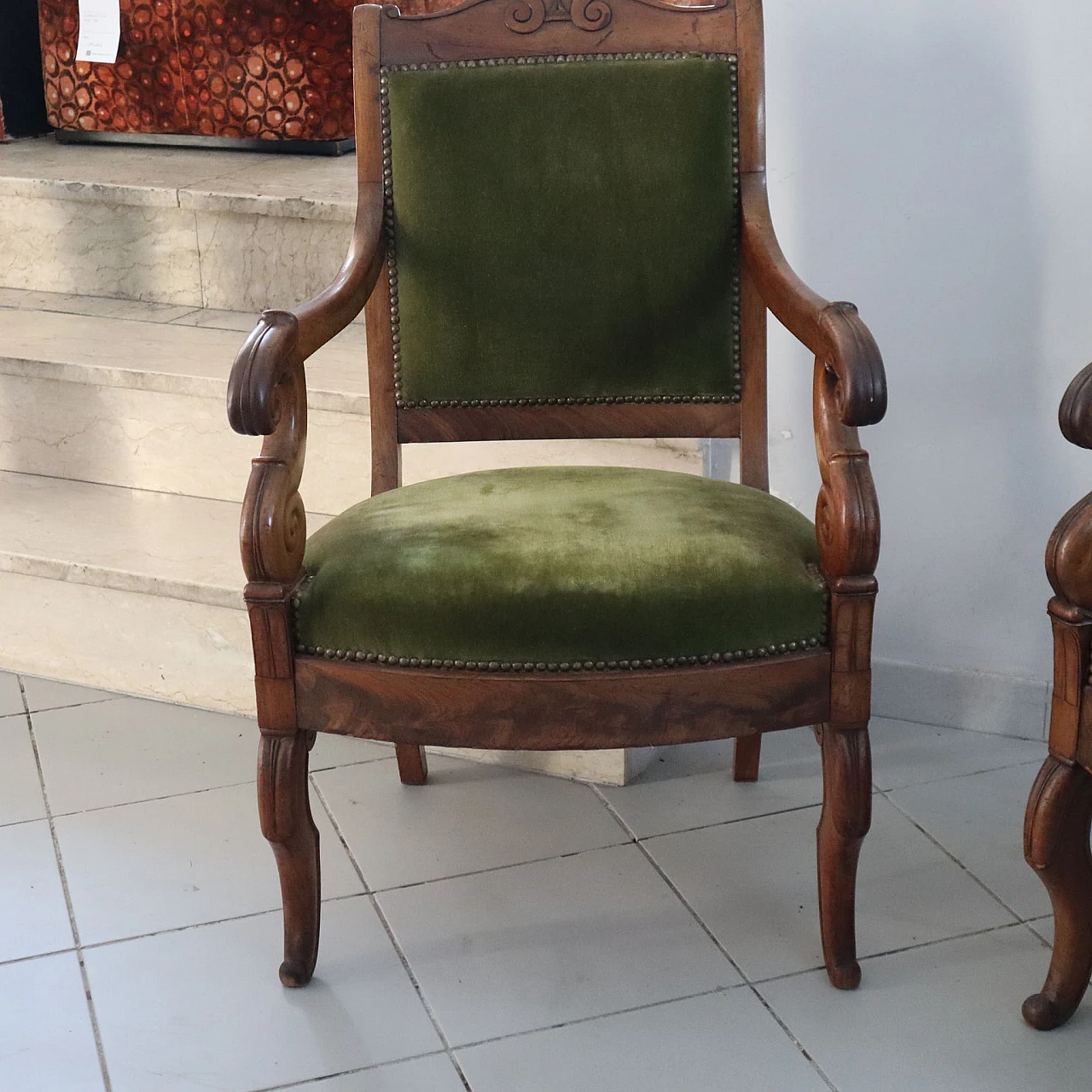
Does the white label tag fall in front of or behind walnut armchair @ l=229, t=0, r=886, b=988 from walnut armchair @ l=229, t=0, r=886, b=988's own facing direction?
behind

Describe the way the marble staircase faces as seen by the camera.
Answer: facing the viewer

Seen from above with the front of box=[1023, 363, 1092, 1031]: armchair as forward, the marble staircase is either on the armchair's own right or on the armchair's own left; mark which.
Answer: on the armchair's own right

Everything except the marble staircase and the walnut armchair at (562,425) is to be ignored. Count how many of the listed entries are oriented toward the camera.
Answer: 2

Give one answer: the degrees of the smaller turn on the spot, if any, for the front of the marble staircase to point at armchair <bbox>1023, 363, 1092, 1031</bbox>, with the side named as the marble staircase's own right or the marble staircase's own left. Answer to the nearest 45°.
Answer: approximately 45° to the marble staircase's own left

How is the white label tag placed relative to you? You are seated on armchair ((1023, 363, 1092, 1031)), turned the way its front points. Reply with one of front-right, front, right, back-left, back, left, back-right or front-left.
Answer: right

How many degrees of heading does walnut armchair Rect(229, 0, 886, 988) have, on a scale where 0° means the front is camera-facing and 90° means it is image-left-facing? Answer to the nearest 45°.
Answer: approximately 0°

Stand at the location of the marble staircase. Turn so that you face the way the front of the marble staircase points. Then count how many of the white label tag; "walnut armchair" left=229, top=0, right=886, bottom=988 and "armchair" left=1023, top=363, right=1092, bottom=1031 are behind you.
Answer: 1

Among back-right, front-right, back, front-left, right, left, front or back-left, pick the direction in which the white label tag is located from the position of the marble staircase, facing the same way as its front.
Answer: back

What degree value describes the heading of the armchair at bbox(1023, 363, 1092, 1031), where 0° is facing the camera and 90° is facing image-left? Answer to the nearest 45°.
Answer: approximately 45°
